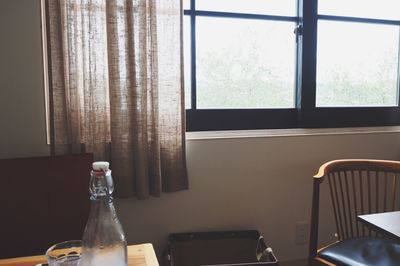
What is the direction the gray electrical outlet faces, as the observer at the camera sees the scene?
facing the viewer

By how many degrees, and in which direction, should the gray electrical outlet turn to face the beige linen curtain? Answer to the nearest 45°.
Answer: approximately 45° to its right

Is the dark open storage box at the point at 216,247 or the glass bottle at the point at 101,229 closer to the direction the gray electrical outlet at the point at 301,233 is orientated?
the glass bottle

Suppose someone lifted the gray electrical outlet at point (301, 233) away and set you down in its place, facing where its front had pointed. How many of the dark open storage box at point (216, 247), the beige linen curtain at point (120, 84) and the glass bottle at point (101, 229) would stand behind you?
0

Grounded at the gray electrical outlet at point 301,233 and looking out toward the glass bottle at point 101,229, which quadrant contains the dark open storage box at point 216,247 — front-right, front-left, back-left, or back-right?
front-right

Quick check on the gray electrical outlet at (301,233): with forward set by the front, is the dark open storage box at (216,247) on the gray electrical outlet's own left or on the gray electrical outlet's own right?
on the gray electrical outlet's own right

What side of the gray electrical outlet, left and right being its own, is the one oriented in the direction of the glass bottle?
front
